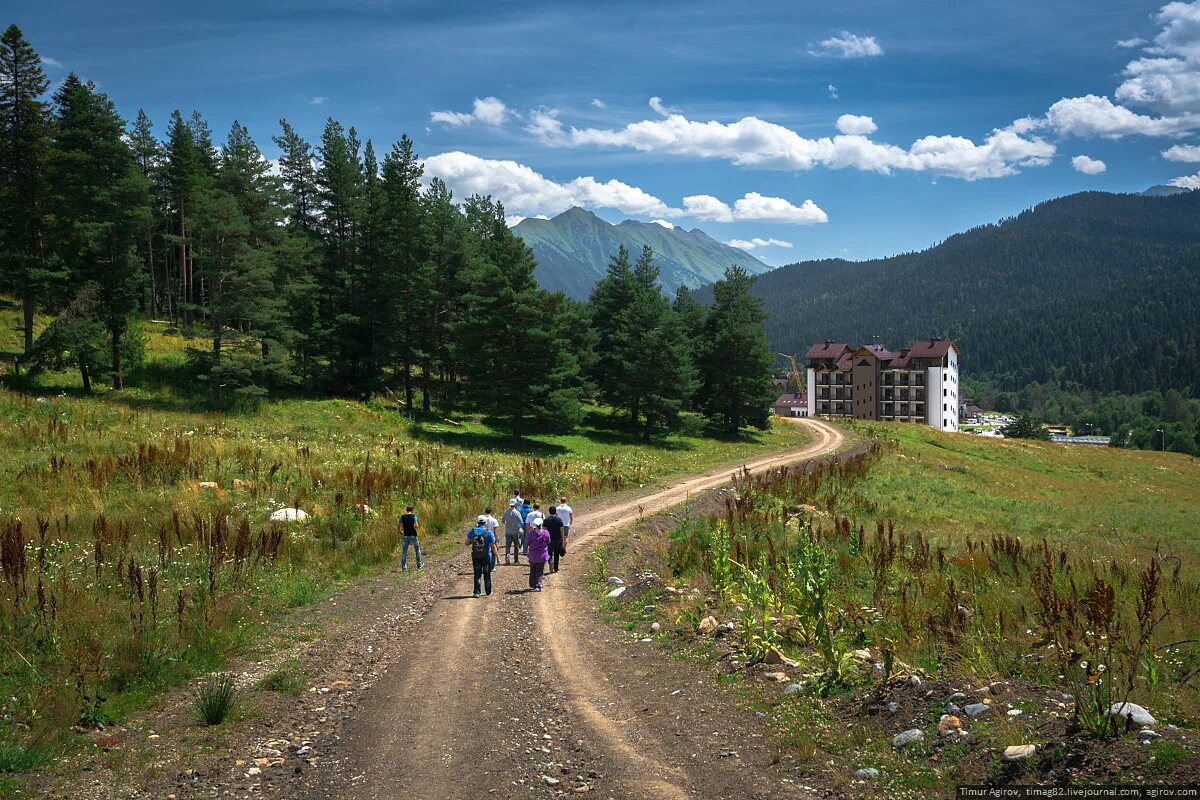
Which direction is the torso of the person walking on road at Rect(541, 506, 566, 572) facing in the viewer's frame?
away from the camera

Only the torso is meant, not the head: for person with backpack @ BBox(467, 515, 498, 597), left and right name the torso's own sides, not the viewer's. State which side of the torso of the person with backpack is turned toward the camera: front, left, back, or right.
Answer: back

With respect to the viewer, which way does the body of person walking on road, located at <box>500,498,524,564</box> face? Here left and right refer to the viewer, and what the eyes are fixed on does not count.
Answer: facing away from the viewer

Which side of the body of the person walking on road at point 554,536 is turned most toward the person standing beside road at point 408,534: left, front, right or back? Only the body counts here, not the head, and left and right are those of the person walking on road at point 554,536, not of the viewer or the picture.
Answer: left

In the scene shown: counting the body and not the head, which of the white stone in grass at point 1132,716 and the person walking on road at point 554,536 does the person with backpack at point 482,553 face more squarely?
the person walking on road

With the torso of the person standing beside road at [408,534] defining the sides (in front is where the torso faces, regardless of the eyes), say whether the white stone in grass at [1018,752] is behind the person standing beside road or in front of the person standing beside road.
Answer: behind

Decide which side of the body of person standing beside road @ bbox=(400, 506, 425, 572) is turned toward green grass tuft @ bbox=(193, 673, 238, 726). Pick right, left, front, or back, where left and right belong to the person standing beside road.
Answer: back

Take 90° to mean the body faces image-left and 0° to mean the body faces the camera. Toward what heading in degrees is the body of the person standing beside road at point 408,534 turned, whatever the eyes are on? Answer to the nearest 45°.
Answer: approximately 180°

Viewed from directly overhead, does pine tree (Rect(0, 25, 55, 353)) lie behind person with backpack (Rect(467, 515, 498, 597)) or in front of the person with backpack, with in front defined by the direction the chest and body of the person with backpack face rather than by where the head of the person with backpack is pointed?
in front
